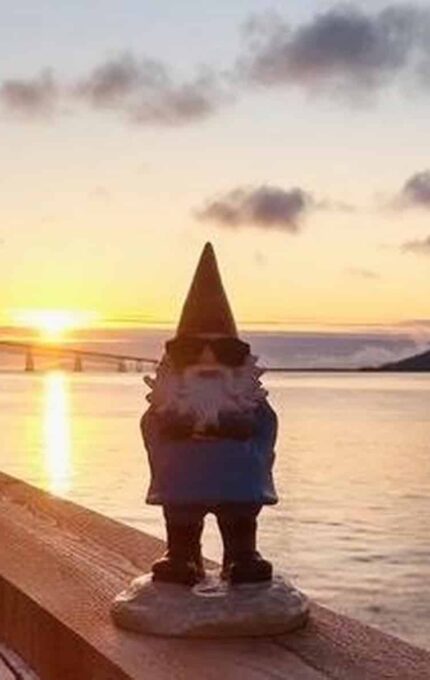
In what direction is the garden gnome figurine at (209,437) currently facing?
toward the camera
